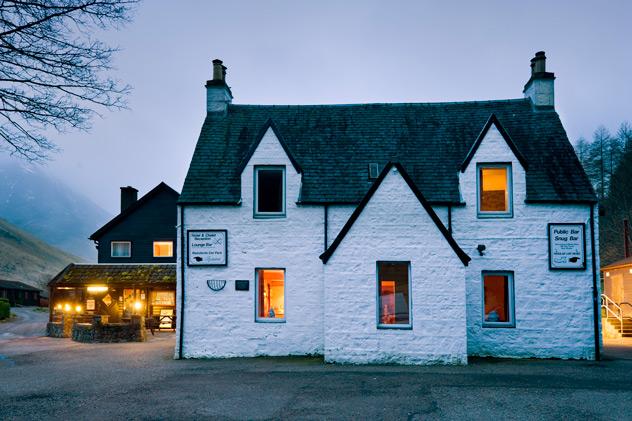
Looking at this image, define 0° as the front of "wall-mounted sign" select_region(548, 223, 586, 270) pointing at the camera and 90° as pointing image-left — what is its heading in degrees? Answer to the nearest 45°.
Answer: approximately 0°

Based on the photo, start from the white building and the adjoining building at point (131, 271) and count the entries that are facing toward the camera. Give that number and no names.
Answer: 2

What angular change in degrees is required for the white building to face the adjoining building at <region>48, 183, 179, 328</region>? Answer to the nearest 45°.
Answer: approximately 135° to its right

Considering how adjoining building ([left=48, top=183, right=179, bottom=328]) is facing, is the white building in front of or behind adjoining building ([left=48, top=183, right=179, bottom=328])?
in front

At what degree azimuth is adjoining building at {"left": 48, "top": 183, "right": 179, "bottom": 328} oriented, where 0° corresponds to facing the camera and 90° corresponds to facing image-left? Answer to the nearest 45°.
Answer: approximately 0°
